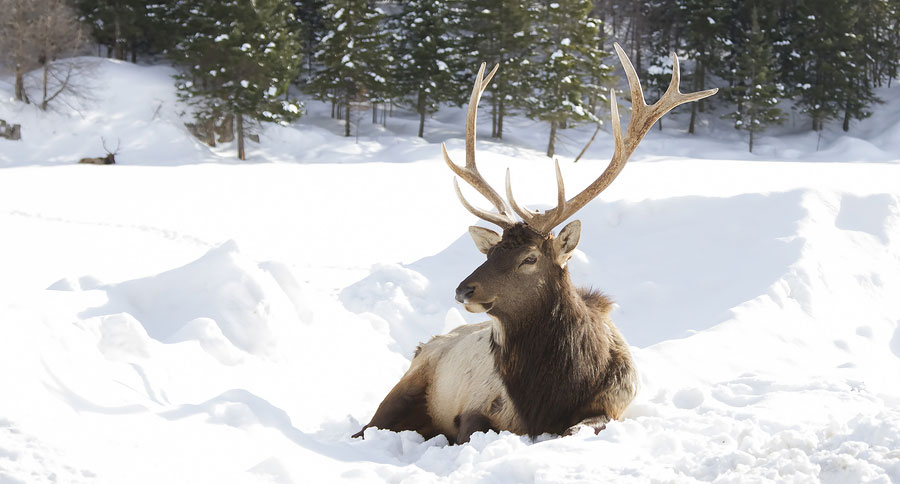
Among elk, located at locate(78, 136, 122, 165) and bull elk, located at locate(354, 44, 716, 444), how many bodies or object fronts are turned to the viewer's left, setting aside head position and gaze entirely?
0

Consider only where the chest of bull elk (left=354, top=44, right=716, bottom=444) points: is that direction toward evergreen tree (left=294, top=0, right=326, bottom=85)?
no

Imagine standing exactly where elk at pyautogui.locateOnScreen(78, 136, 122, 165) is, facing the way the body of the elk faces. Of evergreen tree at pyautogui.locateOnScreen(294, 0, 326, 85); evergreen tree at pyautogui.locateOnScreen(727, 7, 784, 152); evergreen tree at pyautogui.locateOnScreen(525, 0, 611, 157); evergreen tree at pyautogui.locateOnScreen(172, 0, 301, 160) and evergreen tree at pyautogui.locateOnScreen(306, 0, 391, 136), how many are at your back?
0

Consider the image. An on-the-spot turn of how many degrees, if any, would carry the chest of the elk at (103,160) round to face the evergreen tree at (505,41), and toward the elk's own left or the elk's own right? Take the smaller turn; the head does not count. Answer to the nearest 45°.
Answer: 0° — it already faces it

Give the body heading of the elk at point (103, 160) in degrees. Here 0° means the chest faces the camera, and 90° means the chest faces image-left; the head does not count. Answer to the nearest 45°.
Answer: approximately 270°

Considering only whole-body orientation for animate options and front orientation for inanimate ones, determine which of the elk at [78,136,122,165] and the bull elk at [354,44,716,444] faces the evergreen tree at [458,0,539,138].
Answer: the elk

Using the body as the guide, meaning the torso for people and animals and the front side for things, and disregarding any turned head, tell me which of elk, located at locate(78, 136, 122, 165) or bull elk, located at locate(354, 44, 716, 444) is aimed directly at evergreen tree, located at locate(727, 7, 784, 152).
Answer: the elk

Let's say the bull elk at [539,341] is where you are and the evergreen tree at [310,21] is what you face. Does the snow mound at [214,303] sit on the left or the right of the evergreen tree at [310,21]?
left

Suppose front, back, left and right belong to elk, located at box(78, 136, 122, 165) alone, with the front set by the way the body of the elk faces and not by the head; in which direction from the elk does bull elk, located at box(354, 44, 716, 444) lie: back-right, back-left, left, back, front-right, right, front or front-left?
right

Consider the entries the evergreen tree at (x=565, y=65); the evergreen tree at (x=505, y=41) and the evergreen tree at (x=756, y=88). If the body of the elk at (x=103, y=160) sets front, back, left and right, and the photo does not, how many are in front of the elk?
3

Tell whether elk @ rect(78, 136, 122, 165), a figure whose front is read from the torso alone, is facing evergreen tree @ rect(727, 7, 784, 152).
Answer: yes

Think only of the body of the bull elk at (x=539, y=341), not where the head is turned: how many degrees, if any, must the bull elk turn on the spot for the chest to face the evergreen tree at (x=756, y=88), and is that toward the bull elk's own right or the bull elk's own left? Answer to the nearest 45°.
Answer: approximately 135° to the bull elk's own left
